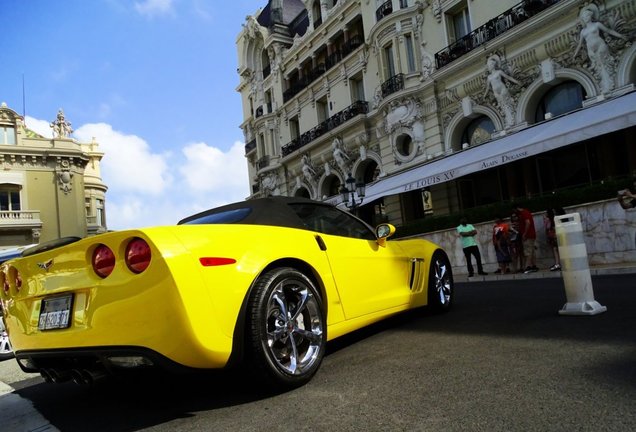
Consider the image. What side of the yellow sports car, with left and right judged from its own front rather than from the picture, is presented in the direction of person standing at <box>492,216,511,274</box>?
front

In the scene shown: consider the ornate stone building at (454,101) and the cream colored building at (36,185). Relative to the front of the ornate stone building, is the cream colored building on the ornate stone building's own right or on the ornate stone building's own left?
on the ornate stone building's own right

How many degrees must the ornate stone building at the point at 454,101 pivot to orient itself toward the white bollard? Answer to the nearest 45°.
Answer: approximately 45° to its left

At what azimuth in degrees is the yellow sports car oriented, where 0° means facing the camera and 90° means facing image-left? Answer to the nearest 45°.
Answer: approximately 225°

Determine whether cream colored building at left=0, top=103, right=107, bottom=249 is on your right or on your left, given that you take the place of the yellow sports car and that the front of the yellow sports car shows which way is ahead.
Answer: on your left

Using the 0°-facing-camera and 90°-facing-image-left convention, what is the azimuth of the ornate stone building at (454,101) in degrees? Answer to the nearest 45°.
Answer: approximately 45°
